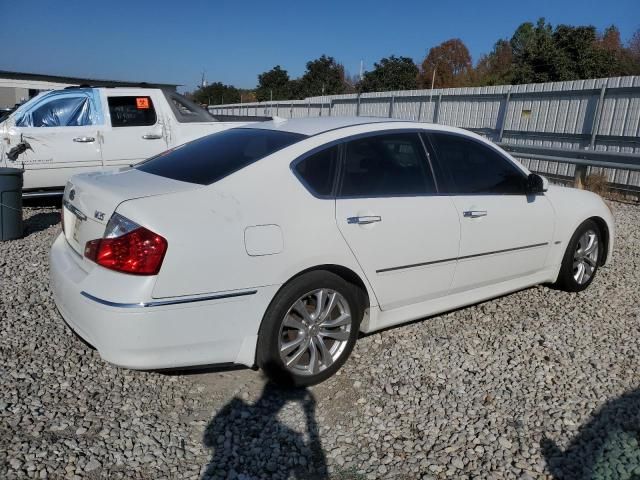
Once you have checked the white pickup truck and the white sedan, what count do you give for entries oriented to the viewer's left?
1

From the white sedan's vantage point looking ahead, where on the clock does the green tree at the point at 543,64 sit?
The green tree is roughly at 11 o'clock from the white sedan.

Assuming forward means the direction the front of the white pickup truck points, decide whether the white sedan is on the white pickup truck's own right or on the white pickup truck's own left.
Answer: on the white pickup truck's own left

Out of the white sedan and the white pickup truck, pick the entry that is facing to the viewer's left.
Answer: the white pickup truck

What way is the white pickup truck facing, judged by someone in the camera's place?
facing to the left of the viewer

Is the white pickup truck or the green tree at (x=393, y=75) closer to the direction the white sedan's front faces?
the green tree

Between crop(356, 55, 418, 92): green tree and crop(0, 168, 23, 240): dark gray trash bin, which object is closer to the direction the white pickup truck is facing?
the dark gray trash bin

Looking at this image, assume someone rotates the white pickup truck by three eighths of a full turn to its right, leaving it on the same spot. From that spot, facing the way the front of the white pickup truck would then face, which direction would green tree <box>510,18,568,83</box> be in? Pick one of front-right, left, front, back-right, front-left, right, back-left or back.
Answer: front

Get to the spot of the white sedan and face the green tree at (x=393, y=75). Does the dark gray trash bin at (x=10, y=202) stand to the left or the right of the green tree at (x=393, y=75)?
left

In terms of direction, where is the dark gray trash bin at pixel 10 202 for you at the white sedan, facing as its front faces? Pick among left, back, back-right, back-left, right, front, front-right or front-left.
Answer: left

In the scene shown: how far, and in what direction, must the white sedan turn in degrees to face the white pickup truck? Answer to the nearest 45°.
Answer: approximately 90° to its left

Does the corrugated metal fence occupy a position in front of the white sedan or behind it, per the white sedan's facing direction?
in front

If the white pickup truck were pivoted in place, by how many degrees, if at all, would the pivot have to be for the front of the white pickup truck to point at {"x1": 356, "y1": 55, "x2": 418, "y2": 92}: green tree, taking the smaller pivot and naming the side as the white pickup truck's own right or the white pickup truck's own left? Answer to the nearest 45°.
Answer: approximately 135° to the white pickup truck's own right

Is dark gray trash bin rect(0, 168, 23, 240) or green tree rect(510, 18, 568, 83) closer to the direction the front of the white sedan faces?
the green tree

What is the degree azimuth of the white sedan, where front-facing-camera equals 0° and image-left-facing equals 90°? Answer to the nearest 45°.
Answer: approximately 225°
